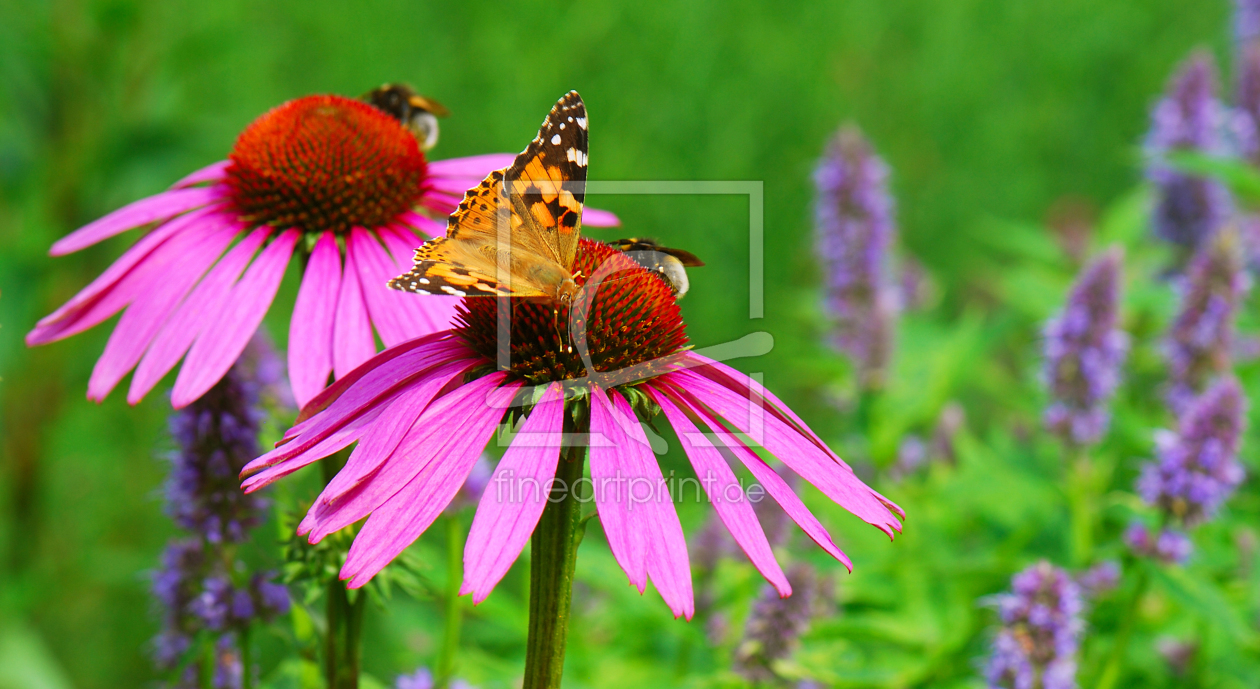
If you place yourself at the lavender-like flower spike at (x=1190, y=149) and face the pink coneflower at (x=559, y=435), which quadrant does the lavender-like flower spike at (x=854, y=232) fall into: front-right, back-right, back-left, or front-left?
front-right

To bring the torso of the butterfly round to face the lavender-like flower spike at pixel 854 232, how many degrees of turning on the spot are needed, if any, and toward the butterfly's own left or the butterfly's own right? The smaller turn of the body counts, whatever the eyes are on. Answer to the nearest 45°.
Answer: approximately 90° to the butterfly's own left

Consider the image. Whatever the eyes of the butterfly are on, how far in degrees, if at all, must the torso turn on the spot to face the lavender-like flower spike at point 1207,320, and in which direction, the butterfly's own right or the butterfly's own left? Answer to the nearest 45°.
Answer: approximately 90° to the butterfly's own left

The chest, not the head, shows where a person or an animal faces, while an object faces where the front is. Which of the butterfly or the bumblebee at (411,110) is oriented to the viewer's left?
the bumblebee

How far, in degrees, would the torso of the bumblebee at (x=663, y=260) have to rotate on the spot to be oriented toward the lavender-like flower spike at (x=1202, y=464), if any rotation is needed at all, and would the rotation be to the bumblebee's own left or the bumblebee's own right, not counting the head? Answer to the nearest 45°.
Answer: approximately 135° to the bumblebee's own right

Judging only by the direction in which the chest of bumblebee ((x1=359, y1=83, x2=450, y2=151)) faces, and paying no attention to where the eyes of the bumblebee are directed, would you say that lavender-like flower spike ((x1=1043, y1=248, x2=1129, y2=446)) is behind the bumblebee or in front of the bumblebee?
behind

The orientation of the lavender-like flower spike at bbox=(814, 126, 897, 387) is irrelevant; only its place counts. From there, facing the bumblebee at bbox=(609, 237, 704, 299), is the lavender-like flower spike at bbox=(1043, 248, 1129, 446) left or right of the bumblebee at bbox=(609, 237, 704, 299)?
left

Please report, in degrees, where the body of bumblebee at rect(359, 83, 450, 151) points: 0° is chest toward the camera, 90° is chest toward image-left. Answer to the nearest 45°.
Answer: approximately 90°

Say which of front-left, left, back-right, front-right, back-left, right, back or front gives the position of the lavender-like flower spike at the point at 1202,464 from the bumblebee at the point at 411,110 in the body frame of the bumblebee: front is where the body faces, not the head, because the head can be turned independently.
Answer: back

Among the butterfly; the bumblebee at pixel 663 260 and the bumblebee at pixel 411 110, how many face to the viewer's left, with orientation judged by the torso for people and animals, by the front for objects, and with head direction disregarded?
2

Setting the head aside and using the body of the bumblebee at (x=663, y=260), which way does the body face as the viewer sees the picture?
to the viewer's left
